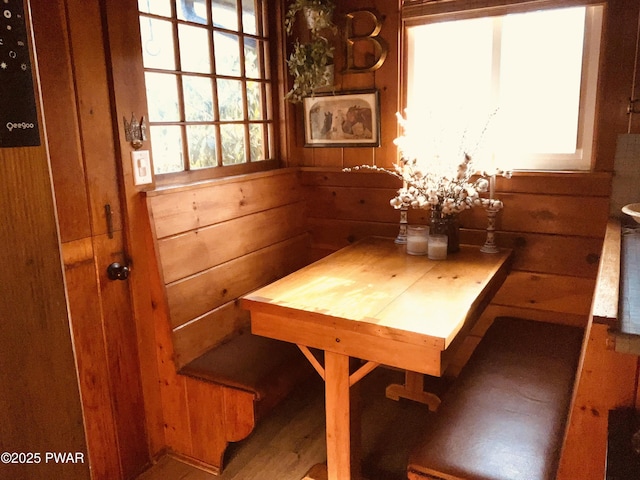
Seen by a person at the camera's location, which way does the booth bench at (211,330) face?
facing the viewer and to the right of the viewer

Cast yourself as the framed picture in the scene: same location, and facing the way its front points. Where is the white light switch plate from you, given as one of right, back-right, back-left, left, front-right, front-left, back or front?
front

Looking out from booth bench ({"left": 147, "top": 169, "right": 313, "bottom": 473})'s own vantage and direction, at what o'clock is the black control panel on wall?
The black control panel on wall is roughly at 2 o'clock from the booth bench.

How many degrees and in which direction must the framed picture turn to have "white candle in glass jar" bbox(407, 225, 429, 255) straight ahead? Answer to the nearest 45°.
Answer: approximately 90° to its left

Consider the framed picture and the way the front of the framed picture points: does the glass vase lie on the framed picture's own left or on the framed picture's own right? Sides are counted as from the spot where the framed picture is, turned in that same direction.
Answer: on the framed picture's own left

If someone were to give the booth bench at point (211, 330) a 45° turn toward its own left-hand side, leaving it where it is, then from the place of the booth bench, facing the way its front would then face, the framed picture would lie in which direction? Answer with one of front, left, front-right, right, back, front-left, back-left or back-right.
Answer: front-left

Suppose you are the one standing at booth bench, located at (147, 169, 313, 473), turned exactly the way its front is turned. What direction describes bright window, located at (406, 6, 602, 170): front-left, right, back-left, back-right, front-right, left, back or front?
front-left

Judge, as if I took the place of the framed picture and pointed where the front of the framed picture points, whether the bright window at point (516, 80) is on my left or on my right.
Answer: on my left

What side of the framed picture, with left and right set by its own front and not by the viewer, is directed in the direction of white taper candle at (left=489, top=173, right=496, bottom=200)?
left

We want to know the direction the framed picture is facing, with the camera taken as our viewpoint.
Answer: facing the viewer and to the left of the viewer

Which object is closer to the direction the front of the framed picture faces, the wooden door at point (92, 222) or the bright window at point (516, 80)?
the wooden door
